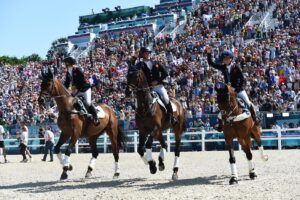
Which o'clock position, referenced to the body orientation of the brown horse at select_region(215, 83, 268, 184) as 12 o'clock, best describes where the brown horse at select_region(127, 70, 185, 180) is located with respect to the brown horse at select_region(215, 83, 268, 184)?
the brown horse at select_region(127, 70, 185, 180) is roughly at 2 o'clock from the brown horse at select_region(215, 83, 268, 184).

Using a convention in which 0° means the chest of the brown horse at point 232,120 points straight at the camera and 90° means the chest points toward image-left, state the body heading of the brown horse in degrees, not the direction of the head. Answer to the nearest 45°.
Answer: approximately 45°

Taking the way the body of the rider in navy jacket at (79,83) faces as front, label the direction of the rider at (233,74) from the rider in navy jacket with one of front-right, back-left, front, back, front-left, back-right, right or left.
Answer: left

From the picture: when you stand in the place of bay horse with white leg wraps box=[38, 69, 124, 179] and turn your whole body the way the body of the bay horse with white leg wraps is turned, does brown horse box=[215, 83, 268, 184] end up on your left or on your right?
on your left

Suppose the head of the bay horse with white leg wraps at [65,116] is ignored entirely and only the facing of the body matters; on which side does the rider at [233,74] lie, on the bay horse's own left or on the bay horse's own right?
on the bay horse's own left

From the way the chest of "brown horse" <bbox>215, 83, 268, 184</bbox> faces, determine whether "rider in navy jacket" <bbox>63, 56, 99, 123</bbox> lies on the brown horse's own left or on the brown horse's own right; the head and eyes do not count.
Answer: on the brown horse's own right

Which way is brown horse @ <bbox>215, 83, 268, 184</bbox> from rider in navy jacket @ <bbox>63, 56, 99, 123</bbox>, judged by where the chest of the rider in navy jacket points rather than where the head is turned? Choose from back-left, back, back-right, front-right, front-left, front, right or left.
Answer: left

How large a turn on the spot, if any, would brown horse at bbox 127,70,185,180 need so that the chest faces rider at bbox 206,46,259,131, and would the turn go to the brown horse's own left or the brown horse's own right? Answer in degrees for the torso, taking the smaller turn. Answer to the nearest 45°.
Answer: approximately 135° to the brown horse's own left

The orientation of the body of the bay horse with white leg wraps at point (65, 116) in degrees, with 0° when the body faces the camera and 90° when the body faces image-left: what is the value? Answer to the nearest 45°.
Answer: approximately 45°

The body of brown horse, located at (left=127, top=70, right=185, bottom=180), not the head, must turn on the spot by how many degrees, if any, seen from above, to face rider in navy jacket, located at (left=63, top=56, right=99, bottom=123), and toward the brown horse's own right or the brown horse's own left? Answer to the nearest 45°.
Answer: approximately 90° to the brown horse's own right

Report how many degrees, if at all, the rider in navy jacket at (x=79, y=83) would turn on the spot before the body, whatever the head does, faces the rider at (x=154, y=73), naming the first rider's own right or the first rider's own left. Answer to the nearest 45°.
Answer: approximately 90° to the first rider's own left
